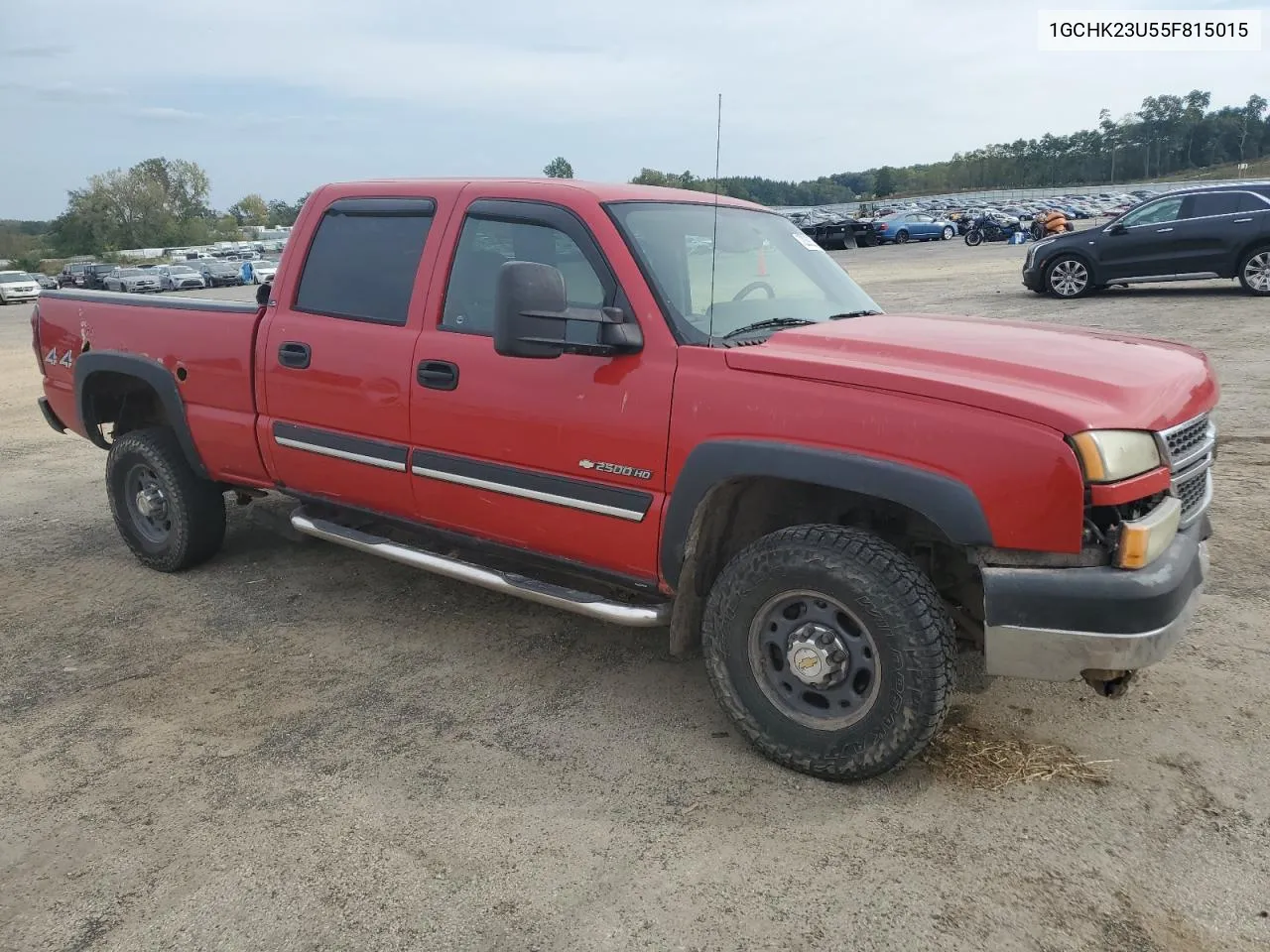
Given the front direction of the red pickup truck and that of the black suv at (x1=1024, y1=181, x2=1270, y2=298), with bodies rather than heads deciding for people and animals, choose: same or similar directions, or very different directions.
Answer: very different directions

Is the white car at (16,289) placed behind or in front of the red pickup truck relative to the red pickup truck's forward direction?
behind

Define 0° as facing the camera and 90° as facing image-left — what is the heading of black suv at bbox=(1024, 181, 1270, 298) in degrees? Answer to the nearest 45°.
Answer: approximately 90°

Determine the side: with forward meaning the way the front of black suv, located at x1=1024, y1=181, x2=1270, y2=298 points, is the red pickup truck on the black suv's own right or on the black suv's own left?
on the black suv's own left

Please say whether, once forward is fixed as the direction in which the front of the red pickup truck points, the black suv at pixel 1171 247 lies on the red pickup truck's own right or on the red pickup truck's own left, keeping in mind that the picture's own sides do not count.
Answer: on the red pickup truck's own left

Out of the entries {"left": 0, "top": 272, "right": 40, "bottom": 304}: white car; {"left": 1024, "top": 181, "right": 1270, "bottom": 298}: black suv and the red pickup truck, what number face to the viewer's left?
1

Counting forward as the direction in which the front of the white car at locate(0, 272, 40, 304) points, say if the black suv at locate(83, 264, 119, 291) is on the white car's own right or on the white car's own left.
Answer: on the white car's own left

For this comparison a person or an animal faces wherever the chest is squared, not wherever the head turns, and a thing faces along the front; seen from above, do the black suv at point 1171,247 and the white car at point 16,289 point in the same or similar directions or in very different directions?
very different directions

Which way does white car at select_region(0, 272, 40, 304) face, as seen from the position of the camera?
facing the viewer and to the right of the viewer
